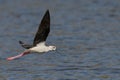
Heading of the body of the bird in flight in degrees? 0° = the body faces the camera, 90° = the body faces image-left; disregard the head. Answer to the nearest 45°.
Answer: approximately 270°
